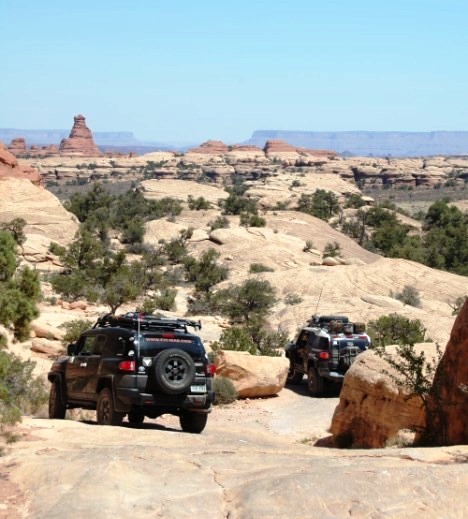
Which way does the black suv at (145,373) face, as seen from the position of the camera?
facing away from the viewer and to the left of the viewer

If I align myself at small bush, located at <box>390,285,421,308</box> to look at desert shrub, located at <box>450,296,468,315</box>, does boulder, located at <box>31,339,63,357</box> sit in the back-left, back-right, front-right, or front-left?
back-right

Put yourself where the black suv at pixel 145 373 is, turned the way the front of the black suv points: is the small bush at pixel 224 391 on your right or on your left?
on your right

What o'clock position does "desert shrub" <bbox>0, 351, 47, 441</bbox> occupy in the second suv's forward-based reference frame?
The desert shrub is roughly at 9 o'clock from the second suv.

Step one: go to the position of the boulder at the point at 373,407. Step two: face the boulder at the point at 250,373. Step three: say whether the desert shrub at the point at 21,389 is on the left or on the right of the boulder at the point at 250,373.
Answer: left

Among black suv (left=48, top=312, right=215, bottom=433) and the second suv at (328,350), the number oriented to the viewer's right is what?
0

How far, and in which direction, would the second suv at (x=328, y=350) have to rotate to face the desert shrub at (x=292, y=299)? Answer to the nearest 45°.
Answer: approximately 45° to its right

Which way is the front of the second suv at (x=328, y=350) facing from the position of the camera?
facing away from the viewer and to the left of the viewer

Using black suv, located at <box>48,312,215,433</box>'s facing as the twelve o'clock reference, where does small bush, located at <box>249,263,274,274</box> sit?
The small bush is roughly at 2 o'clock from the black suv.

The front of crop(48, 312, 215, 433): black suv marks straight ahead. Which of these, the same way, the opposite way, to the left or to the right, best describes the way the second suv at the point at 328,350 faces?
the same way

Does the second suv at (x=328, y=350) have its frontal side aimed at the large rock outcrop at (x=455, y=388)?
no
